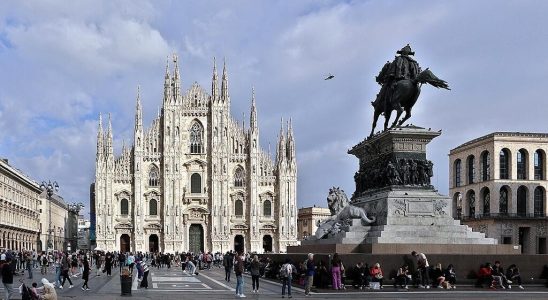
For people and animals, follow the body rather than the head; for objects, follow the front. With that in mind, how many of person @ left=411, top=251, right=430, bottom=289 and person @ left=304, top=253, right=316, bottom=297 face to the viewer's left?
1

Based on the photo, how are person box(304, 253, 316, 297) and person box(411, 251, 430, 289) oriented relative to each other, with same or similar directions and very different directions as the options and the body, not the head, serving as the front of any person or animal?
very different directions

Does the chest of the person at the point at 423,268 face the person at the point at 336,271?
yes

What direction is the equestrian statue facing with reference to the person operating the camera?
facing away from the viewer and to the left of the viewer

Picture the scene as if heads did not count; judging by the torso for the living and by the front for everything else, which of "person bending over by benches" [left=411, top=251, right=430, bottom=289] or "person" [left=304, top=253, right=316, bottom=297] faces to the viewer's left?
"person bending over by benches" [left=411, top=251, right=430, bottom=289]

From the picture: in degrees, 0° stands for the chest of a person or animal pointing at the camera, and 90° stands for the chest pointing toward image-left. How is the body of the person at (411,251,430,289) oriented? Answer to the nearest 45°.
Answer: approximately 90°
